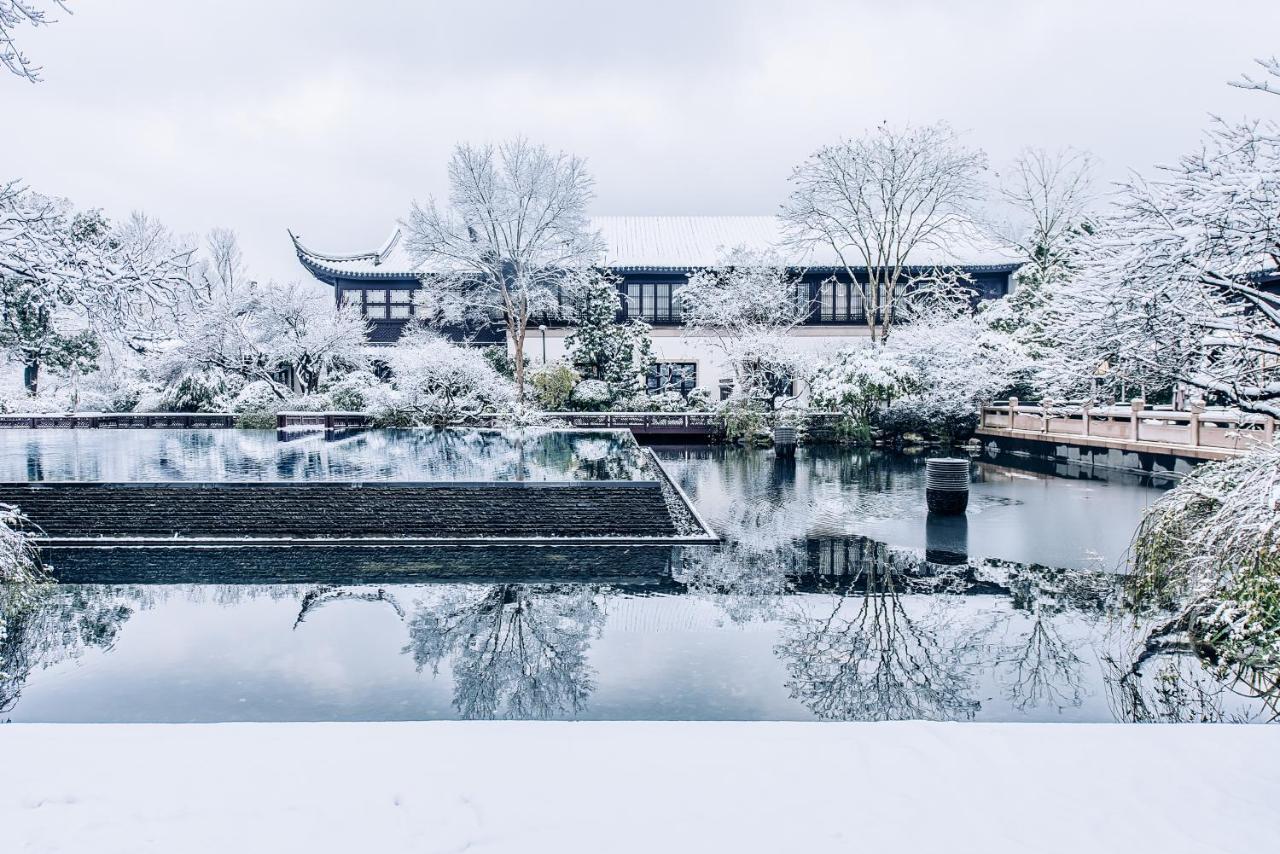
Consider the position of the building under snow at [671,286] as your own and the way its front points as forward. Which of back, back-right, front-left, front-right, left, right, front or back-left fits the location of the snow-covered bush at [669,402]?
front

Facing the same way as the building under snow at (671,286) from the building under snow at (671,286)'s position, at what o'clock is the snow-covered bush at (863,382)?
The snow-covered bush is roughly at 11 o'clock from the building under snow.

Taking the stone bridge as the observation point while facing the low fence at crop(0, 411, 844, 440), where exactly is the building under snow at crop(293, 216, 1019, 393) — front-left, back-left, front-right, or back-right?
front-right

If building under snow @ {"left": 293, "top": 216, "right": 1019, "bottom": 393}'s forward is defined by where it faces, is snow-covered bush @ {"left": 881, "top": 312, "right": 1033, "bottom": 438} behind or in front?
in front

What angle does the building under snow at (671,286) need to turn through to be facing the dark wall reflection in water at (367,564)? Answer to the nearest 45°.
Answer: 0° — it already faces it

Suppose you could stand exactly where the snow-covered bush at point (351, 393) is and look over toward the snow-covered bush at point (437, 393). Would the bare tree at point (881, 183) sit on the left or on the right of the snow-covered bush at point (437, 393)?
left

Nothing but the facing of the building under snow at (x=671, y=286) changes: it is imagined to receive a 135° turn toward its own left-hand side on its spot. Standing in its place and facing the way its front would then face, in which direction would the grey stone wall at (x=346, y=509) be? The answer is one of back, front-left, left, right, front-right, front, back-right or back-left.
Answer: back-right

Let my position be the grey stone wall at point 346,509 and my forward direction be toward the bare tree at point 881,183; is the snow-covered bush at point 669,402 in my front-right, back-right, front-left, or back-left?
front-left

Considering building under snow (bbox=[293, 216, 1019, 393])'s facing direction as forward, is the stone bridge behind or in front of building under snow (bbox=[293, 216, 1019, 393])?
in front

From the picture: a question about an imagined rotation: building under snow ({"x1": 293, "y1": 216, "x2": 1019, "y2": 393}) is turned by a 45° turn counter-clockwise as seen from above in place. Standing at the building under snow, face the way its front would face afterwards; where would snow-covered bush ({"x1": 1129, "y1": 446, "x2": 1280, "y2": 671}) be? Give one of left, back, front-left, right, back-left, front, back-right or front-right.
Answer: front-right

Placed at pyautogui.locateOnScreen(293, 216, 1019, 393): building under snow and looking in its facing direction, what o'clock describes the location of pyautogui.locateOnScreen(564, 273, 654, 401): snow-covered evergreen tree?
The snow-covered evergreen tree is roughly at 1 o'clock from the building under snow.

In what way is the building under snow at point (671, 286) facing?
toward the camera
